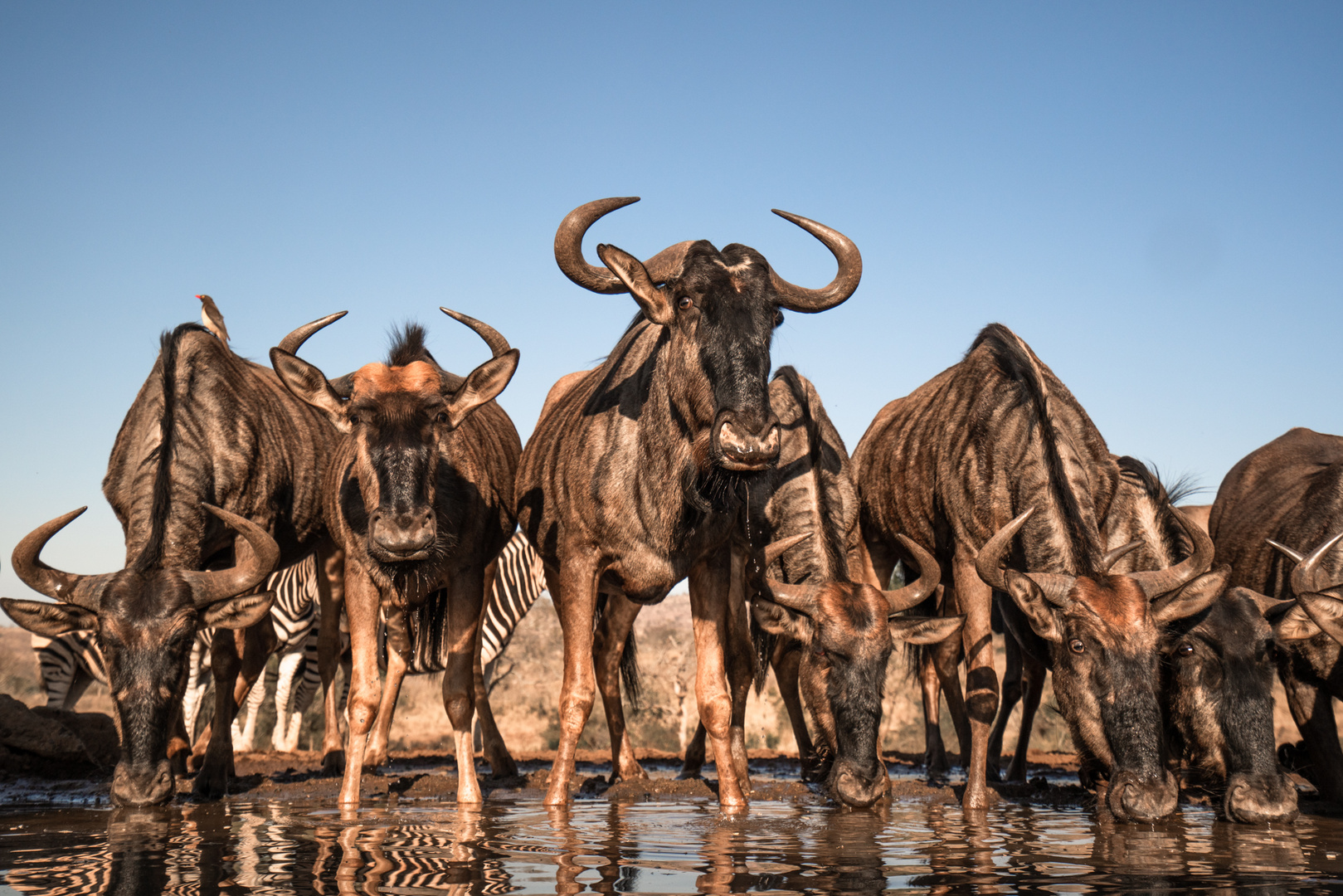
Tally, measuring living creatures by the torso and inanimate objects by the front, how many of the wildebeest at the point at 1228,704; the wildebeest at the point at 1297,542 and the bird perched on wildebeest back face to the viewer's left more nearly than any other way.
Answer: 1

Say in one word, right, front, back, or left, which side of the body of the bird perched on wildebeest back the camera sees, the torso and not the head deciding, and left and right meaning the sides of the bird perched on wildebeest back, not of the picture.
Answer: left

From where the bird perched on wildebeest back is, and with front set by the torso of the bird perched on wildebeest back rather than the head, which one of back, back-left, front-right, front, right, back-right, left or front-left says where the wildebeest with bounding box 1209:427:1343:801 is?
back-left

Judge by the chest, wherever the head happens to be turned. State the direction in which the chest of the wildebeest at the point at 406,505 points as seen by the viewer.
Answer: toward the camera

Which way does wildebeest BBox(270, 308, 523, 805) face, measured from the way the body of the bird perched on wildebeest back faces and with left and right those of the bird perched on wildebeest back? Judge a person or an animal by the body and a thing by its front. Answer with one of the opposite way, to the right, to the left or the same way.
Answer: to the left

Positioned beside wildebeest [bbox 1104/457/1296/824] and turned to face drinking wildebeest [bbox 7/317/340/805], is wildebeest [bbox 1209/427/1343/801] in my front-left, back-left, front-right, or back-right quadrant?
back-right

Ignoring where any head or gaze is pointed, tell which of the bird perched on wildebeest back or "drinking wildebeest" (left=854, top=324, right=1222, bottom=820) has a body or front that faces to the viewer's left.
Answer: the bird perched on wildebeest back

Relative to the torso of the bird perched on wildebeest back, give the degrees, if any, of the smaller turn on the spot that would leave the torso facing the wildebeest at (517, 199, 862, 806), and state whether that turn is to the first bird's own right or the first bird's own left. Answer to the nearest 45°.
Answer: approximately 135° to the first bird's own left

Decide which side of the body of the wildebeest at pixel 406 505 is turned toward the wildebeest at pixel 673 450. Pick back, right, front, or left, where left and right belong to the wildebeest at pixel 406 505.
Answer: left

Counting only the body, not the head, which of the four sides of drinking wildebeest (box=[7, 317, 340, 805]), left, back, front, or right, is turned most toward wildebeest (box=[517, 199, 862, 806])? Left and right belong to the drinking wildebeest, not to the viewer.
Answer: left

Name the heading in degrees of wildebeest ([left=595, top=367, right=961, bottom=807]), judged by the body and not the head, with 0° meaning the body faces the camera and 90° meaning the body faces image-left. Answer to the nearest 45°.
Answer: approximately 0°

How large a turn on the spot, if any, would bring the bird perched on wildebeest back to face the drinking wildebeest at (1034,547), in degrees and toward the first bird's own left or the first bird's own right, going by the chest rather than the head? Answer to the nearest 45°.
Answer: approximately 135° to the first bird's own left

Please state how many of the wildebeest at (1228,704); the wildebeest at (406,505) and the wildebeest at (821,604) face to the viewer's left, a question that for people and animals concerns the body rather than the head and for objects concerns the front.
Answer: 0

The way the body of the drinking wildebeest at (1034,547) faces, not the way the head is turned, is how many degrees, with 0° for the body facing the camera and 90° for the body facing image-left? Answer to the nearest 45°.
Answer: approximately 315°

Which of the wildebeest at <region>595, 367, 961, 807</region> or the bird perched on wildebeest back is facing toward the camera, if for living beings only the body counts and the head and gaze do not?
the wildebeest

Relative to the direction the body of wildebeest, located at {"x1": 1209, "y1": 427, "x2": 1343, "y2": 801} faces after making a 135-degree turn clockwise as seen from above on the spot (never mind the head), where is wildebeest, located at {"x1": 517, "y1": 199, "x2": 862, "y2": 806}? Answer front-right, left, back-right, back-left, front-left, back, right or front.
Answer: front-left

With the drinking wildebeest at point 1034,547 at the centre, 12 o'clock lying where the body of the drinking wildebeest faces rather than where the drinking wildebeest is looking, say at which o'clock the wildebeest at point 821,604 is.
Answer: The wildebeest is roughly at 4 o'clock from the drinking wildebeest.
